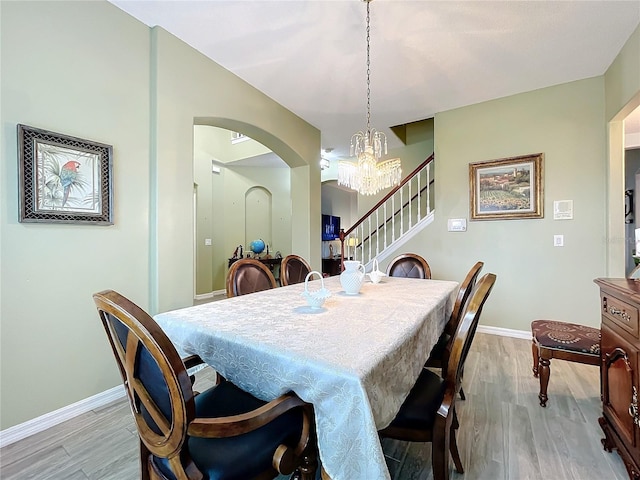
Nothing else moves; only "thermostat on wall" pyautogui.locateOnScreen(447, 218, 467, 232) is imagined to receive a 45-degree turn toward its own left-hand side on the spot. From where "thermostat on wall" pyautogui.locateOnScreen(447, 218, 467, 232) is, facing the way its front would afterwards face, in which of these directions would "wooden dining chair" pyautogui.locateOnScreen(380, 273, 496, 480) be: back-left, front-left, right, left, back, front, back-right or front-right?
front-right

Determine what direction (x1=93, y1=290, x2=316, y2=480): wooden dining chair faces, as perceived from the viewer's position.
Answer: facing away from the viewer and to the right of the viewer

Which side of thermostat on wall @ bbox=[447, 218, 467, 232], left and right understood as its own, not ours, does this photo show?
front

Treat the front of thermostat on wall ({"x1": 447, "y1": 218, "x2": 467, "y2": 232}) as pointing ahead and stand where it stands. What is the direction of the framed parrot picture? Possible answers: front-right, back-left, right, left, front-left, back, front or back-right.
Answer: front-right

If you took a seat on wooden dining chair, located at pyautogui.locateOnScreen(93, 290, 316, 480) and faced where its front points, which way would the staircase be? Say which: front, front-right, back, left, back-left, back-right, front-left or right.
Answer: front

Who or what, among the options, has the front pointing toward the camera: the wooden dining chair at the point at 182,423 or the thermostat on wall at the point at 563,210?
the thermostat on wall

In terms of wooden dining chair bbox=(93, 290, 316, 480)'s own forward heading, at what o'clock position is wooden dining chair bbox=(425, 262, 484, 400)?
wooden dining chair bbox=(425, 262, 484, 400) is roughly at 1 o'clock from wooden dining chair bbox=(93, 290, 316, 480).

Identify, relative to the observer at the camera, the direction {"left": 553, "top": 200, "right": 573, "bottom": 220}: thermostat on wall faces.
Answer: facing the viewer

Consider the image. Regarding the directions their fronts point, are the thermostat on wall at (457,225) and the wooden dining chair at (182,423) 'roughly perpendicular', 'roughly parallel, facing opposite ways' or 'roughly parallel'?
roughly parallel, facing opposite ways

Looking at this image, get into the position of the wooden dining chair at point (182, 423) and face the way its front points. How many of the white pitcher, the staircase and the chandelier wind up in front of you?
3

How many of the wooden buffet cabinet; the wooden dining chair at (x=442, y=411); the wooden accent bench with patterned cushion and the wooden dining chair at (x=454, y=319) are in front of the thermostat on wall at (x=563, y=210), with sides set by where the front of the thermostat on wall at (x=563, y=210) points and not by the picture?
4

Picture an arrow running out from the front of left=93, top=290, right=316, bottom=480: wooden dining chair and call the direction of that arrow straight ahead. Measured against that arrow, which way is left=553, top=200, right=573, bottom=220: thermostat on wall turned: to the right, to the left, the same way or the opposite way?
the opposite way

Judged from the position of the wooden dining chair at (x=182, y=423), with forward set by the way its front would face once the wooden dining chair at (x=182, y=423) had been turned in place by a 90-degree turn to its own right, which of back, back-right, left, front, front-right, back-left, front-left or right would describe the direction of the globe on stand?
back-left

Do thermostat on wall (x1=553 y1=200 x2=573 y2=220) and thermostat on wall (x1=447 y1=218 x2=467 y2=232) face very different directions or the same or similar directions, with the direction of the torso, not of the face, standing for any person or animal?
same or similar directions

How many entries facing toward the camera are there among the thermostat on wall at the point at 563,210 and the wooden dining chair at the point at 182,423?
1

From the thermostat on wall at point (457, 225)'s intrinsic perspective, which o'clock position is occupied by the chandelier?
The chandelier is roughly at 1 o'clock from the thermostat on wall.

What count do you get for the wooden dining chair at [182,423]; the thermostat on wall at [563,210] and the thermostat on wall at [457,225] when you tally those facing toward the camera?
2

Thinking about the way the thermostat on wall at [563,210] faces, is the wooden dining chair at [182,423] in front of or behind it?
in front
